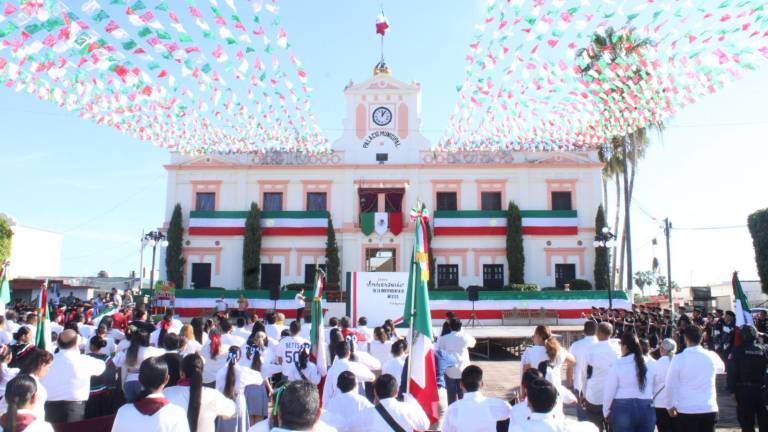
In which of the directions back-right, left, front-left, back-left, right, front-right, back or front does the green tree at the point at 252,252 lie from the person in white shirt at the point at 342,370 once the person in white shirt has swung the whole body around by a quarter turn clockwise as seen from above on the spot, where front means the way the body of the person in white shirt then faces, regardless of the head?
left

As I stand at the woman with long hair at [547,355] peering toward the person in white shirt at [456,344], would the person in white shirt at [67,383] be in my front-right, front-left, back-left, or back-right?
front-left

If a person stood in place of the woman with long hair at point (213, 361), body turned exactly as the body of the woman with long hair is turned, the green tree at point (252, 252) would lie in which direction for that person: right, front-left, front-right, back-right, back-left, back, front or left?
front

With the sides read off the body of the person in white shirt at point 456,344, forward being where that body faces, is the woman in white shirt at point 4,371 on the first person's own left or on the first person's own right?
on the first person's own left

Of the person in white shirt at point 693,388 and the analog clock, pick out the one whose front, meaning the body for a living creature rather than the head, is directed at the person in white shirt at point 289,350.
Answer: the analog clock

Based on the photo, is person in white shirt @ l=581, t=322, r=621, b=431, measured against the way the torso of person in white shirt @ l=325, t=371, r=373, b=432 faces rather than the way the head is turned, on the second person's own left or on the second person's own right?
on the second person's own right

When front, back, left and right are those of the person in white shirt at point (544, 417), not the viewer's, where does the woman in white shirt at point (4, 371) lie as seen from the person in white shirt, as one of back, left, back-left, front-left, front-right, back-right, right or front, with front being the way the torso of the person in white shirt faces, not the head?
left

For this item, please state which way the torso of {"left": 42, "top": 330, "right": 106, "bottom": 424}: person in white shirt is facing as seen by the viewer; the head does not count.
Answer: away from the camera

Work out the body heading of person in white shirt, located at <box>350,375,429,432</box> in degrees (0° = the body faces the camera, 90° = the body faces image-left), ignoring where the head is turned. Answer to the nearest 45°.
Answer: approximately 180°

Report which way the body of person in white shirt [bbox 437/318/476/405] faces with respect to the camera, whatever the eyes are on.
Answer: away from the camera

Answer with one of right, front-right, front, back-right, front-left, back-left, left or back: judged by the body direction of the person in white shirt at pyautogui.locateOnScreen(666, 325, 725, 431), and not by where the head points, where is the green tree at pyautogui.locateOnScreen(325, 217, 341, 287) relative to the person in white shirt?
front-left

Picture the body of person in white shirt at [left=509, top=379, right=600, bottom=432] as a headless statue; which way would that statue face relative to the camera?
away from the camera

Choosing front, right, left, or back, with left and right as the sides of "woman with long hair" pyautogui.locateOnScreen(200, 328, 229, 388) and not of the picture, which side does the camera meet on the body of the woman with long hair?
back

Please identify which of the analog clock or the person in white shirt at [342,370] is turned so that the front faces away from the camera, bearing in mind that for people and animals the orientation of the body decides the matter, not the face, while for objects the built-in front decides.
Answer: the person in white shirt

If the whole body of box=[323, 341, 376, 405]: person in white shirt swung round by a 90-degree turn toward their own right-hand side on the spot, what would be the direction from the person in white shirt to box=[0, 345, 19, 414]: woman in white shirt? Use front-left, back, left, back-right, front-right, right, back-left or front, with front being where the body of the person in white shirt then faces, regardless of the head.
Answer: back

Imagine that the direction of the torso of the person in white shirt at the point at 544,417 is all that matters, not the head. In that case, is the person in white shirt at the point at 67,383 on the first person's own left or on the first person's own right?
on the first person's own left

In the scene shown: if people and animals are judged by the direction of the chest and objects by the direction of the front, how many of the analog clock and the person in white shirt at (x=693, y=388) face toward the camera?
1

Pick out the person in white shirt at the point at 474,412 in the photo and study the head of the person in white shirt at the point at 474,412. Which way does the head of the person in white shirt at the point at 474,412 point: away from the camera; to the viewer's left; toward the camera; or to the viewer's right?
away from the camera

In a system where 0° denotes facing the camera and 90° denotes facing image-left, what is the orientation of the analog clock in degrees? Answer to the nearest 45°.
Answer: approximately 0°

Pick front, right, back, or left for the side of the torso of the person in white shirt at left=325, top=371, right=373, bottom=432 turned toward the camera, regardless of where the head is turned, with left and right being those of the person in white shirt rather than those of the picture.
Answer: back

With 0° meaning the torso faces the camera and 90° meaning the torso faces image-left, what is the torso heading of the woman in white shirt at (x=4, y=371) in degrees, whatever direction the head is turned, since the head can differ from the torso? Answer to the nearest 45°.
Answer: approximately 225°
